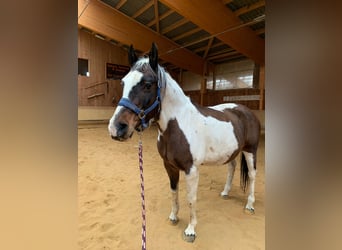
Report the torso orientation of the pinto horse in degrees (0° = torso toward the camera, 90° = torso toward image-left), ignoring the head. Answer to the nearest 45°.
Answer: approximately 45°
